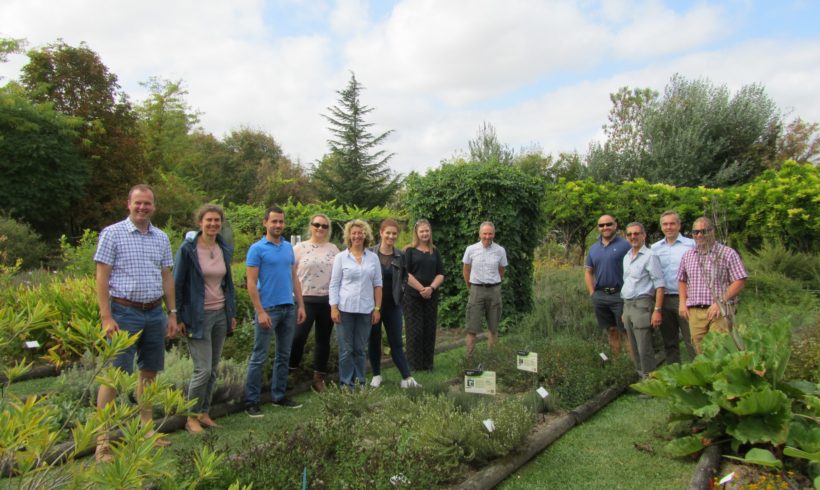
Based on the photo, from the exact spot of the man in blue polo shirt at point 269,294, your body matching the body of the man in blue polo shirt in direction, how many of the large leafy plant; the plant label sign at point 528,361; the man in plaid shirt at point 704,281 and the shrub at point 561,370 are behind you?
0

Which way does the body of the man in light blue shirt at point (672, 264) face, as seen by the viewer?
toward the camera

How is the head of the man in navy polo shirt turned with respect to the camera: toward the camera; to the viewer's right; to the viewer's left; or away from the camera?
toward the camera

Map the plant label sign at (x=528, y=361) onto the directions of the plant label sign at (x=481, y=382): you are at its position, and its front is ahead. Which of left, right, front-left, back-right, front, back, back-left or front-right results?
back-left

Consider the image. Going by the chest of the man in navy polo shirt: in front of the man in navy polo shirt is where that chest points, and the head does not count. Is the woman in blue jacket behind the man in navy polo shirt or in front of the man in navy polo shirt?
in front

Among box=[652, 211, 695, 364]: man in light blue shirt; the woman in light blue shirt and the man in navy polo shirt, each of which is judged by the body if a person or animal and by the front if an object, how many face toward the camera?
3

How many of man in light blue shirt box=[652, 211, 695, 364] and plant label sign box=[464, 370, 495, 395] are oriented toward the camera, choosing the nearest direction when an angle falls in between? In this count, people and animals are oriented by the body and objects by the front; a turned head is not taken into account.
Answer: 2

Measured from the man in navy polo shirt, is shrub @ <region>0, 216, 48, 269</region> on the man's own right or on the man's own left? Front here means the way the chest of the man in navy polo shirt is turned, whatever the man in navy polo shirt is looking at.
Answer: on the man's own right

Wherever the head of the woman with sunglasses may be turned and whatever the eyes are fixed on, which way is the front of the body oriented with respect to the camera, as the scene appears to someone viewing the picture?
toward the camera

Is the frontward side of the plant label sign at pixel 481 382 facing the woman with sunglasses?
no
